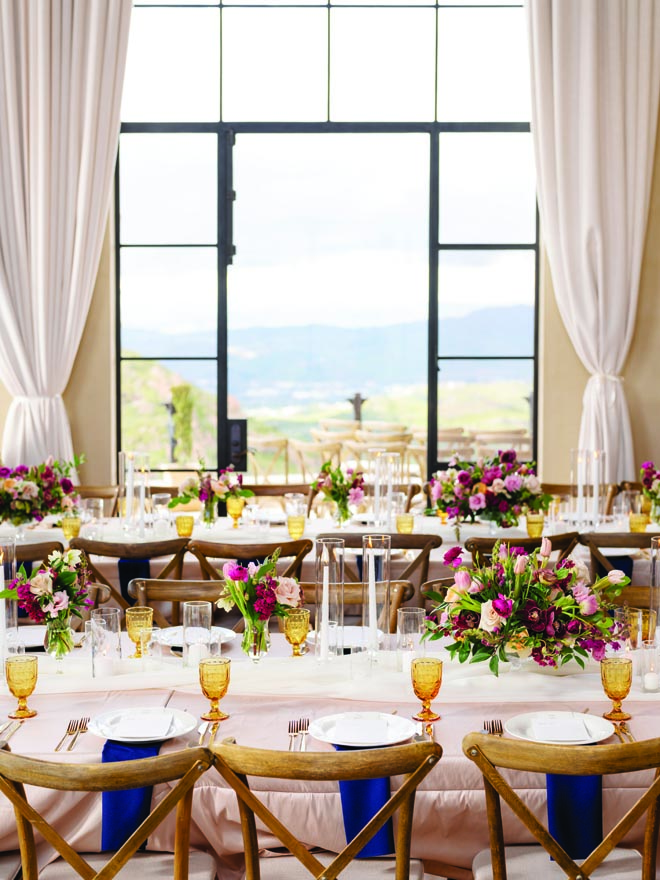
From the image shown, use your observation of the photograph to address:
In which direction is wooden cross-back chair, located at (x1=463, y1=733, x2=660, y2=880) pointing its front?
away from the camera

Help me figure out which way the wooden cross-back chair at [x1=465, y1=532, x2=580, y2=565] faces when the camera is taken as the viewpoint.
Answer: facing away from the viewer

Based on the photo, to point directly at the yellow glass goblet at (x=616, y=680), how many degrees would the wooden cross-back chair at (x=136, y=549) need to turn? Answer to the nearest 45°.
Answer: approximately 135° to its right

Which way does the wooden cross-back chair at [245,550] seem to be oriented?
away from the camera

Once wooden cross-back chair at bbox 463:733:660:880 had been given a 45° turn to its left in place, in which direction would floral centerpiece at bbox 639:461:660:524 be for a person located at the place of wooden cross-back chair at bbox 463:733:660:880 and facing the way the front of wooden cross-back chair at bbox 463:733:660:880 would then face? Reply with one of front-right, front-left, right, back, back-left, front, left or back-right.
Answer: front-right

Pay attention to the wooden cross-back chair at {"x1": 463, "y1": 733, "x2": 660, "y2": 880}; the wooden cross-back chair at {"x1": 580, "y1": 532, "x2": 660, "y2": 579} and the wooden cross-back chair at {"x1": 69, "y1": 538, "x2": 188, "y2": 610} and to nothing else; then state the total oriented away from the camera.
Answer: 3

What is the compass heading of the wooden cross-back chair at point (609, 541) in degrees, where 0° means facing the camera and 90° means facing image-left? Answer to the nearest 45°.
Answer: approximately 180°

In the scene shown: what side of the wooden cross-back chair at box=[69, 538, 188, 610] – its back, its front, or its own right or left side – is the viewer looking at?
back

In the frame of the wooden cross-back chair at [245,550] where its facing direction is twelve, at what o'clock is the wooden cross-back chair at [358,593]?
the wooden cross-back chair at [358,593] is roughly at 5 o'clock from the wooden cross-back chair at [245,550].

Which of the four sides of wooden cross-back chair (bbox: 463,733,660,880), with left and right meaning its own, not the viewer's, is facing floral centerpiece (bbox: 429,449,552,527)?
front

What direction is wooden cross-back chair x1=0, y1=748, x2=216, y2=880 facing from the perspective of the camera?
away from the camera

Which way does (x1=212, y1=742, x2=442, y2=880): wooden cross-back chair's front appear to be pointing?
away from the camera

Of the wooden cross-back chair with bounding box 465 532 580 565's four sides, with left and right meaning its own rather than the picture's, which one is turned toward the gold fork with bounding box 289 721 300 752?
back

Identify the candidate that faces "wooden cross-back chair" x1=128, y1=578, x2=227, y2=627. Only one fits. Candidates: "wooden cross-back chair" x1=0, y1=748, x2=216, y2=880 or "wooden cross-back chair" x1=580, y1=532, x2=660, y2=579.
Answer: "wooden cross-back chair" x1=0, y1=748, x2=216, y2=880

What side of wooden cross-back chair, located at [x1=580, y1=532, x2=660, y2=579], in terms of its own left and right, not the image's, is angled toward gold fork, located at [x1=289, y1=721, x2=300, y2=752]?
back

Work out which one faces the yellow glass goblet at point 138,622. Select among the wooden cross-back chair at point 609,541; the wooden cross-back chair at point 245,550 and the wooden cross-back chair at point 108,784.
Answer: the wooden cross-back chair at point 108,784

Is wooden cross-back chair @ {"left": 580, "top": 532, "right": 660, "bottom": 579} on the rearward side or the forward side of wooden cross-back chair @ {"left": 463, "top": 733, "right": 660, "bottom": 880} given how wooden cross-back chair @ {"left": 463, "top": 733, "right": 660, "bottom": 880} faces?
on the forward side

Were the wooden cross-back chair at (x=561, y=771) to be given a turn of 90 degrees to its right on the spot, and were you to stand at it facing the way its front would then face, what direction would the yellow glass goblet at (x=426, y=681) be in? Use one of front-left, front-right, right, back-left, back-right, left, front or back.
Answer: back-left
